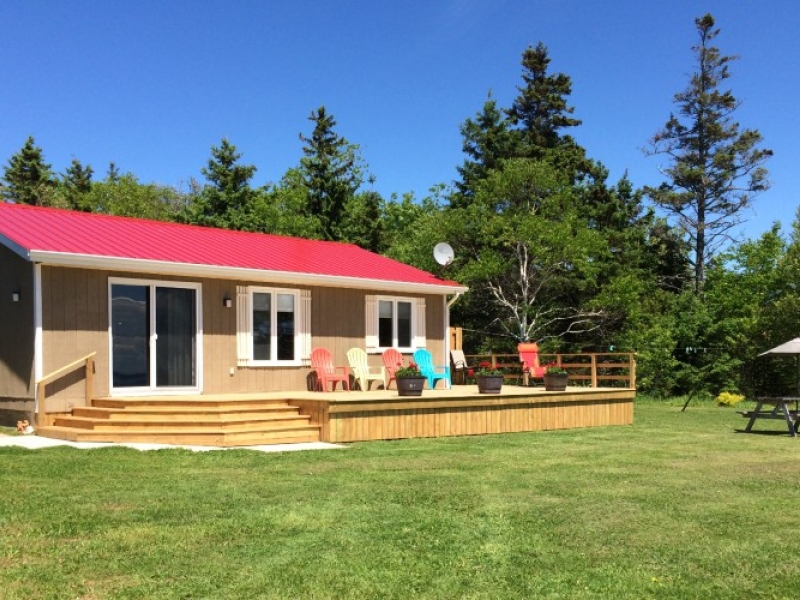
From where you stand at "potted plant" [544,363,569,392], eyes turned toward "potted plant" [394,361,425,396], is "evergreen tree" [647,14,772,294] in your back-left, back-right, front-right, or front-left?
back-right

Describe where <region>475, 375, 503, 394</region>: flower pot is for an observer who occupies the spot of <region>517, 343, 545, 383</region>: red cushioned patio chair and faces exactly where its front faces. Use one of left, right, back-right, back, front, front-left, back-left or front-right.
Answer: front-right

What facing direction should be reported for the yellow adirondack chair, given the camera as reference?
facing the viewer and to the right of the viewer

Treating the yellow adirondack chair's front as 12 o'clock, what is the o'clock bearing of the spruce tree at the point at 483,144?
The spruce tree is roughly at 8 o'clock from the yellow adirondack chair.
